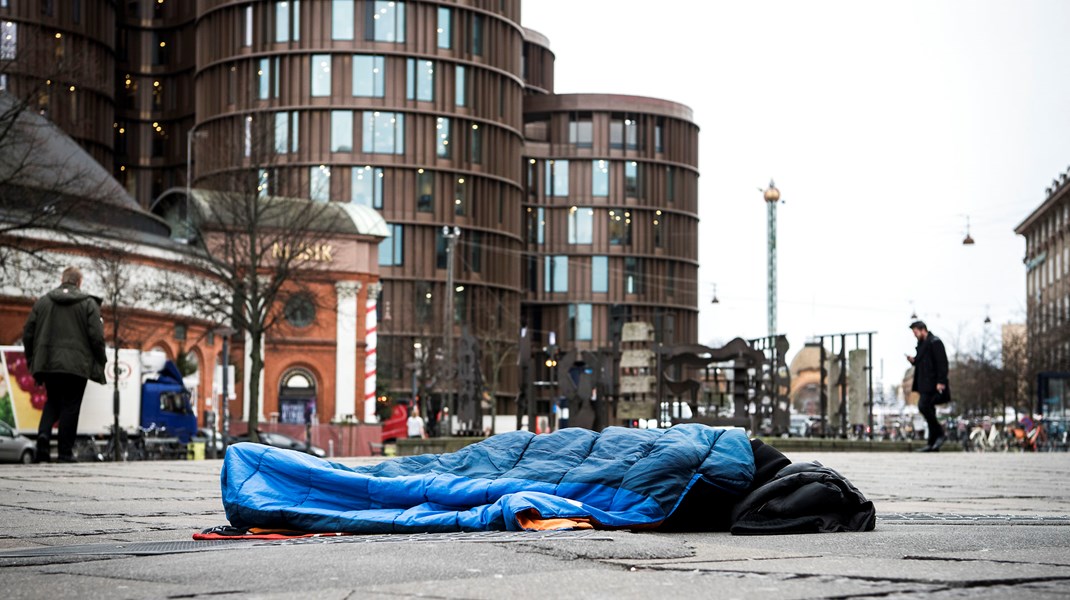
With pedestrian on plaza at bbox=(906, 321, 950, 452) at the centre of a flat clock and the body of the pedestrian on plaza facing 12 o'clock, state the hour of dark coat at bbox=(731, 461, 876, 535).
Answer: The dark coat is roughly at 9 o'clock from the pedestrian on plaza.

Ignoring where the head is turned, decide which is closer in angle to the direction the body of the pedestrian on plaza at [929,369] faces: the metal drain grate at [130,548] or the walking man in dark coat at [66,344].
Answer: the walking man in dark coat

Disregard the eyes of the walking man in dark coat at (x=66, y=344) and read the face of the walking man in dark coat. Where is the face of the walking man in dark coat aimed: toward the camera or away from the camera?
away from the camera

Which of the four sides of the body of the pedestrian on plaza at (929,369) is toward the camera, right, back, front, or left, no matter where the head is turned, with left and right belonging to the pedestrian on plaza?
left

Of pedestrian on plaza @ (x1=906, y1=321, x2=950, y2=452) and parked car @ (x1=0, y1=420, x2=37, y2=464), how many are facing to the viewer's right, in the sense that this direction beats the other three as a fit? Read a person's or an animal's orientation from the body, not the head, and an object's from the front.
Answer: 1

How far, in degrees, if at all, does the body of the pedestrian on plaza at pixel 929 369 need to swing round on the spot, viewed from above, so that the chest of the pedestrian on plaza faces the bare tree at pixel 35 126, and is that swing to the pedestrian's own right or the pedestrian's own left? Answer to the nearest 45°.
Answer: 0° — they already face it
